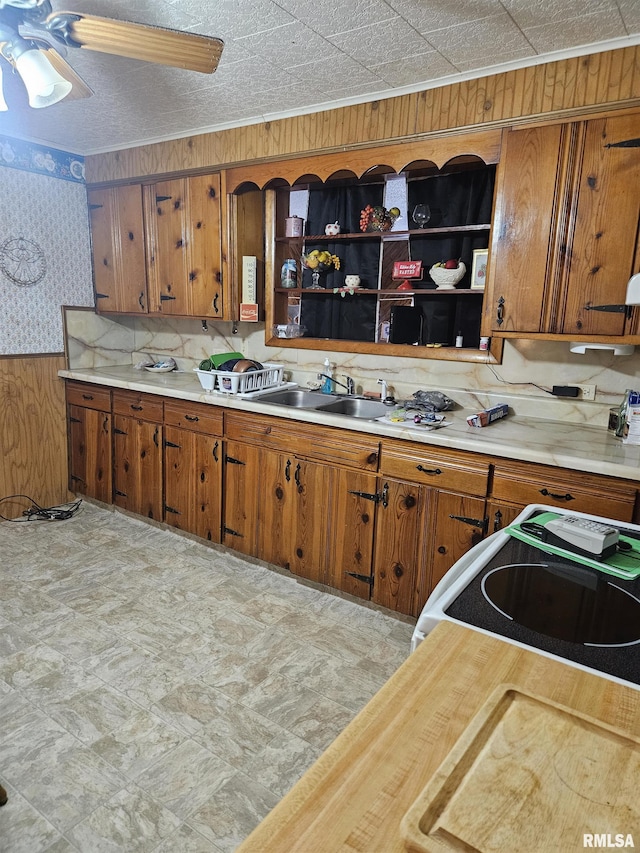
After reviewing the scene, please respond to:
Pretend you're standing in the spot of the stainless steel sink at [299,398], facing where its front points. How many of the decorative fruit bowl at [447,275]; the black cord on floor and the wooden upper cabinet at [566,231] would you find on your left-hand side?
2

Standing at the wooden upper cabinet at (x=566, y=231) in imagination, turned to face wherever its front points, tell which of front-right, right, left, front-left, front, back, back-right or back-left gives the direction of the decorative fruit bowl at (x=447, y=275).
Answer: back-right

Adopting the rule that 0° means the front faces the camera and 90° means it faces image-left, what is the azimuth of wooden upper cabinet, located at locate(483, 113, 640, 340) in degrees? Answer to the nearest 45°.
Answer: approximately 0°

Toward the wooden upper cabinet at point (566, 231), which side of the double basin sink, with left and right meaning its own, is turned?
left

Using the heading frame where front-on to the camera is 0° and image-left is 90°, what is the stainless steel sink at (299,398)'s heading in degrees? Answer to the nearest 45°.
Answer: approximately 45°

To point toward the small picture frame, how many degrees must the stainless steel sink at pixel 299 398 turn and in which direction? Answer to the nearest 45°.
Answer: approximately 90° to its left
